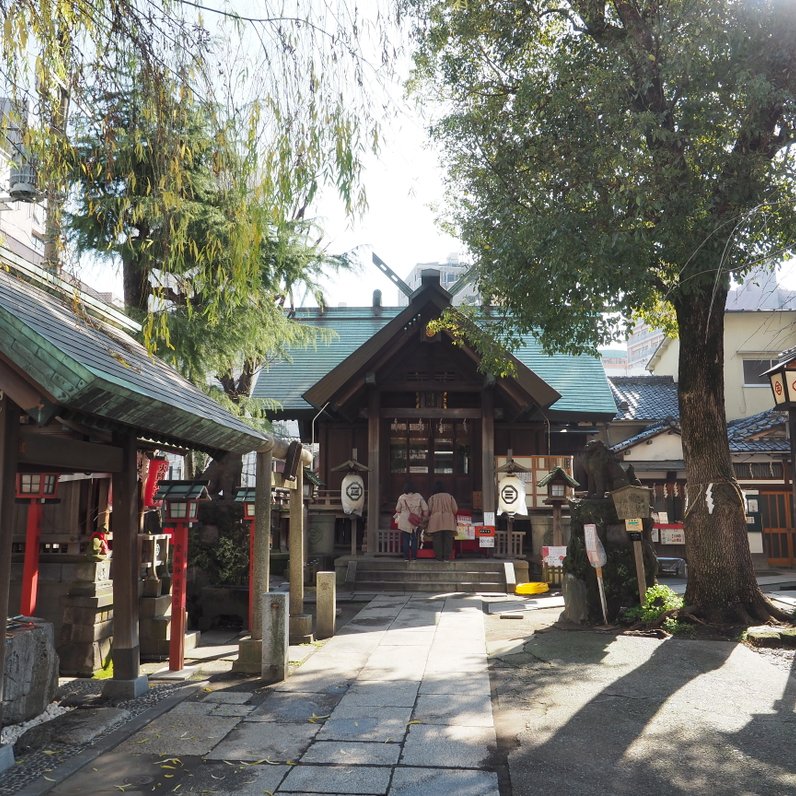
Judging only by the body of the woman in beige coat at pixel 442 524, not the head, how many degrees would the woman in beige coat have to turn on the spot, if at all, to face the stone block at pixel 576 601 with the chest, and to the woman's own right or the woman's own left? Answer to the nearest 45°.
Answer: approximately 180°

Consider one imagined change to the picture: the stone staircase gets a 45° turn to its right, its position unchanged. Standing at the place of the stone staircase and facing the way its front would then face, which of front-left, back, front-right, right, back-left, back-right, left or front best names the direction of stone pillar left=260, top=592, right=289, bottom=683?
front-left

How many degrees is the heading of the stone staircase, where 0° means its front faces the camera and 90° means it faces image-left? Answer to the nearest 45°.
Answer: approximately 0°

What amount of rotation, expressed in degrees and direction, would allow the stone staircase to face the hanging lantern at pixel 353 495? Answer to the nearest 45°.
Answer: approximately 135° to its right

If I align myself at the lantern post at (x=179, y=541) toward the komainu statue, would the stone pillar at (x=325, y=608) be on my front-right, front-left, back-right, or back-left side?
front-left

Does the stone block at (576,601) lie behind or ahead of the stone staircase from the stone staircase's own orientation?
ahead

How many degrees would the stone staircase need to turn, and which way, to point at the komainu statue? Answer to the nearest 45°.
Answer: approximately 45° to its left

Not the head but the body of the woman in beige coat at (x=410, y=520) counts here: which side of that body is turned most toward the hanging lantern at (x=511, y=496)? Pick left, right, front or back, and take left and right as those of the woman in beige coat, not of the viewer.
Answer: right

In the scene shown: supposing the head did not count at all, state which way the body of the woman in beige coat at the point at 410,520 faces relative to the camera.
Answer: away from the camera

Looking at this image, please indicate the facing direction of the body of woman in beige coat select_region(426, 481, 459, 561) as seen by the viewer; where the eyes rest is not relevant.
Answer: away from the camera

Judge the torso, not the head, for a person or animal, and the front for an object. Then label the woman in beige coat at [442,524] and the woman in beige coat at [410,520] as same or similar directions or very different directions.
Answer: same or similar directions

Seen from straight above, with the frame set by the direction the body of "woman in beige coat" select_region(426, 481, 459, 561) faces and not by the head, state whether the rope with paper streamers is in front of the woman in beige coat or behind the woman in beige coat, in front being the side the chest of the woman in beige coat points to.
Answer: behind
